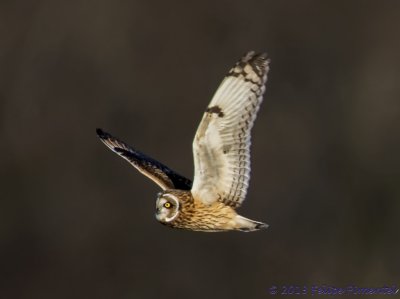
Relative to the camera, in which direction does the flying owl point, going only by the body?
to the viewer's left
